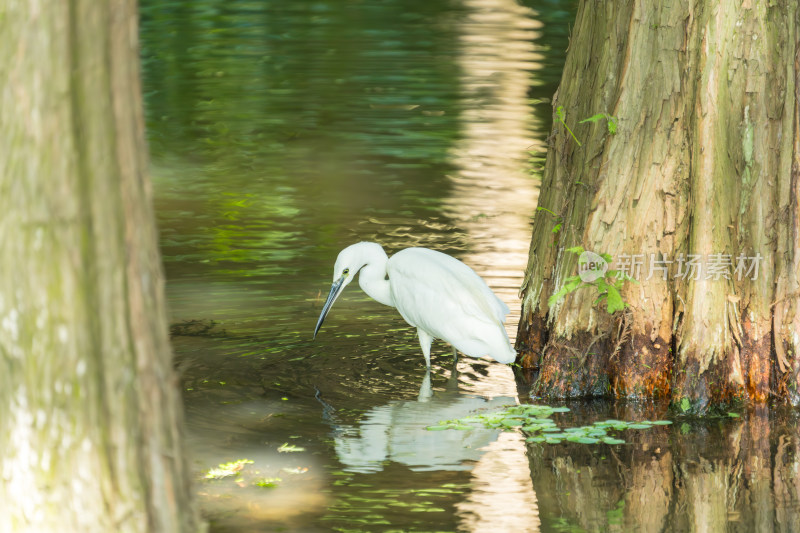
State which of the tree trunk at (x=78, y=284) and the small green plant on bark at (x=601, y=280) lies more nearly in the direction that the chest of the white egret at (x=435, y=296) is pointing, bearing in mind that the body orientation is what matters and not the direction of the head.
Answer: the tree trunk

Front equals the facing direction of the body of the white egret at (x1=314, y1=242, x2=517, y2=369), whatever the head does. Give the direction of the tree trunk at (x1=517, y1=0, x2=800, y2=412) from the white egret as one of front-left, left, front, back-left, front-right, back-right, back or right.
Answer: back-left

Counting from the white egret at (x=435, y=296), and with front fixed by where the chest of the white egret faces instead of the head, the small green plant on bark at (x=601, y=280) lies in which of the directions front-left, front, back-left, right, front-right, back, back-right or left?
back-left

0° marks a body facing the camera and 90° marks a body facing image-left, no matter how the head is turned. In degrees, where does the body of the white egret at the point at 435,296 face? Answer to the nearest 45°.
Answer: approximately 90°
